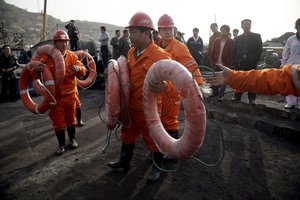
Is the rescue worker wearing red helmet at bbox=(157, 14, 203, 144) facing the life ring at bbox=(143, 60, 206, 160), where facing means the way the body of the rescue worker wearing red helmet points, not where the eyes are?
yes

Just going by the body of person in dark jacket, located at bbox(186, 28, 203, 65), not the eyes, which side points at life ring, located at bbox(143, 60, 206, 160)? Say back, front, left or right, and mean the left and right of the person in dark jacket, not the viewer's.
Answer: front

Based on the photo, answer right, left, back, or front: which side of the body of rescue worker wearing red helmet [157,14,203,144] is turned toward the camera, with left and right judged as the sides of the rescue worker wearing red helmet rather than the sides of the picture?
front

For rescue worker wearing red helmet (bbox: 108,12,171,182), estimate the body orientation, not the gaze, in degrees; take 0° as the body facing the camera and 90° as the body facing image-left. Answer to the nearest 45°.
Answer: approximately 45°

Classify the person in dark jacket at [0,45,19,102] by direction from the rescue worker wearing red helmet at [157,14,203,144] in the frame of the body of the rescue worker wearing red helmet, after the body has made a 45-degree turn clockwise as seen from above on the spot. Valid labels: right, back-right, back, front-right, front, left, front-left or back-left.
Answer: right

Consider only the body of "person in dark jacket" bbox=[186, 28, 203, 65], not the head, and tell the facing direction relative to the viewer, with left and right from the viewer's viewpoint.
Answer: facing the viewer

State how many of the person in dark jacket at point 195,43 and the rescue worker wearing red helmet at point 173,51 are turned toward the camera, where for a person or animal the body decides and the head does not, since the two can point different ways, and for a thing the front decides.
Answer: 2

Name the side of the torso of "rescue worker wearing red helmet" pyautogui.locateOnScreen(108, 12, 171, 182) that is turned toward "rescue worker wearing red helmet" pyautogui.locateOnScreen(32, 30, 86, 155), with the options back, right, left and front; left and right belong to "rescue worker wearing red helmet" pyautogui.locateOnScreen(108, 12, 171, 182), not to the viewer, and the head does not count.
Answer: right

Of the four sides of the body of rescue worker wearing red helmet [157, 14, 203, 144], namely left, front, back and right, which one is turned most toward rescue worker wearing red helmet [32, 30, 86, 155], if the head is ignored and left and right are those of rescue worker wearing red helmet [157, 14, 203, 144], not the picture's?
right

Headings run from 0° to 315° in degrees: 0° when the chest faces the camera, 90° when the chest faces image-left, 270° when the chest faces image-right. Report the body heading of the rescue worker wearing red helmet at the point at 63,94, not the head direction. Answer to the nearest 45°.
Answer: approximately 0°
